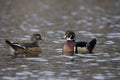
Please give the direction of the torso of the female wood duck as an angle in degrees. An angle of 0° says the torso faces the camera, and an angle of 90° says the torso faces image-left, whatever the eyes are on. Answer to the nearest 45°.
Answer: approximately 270°

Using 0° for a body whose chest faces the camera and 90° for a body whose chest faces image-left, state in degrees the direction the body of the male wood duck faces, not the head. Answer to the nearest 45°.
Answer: approximately 90°

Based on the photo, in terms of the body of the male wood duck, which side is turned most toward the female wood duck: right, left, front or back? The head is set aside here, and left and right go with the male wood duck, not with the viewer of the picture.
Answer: front

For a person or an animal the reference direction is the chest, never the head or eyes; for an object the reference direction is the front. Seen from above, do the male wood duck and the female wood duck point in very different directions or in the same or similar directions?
very different directions

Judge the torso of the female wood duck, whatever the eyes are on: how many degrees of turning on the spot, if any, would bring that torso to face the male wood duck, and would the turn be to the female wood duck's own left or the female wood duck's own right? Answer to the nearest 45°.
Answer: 0° — it already faces it

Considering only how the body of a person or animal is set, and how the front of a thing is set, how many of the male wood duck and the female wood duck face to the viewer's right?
1
